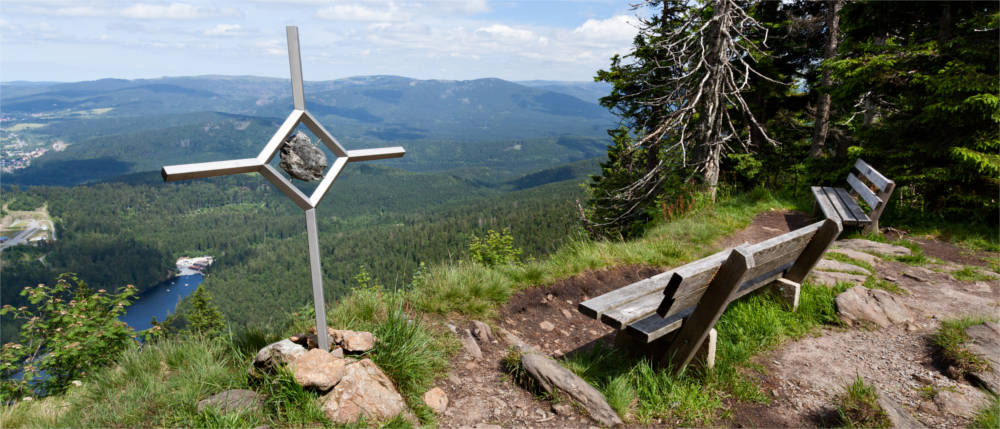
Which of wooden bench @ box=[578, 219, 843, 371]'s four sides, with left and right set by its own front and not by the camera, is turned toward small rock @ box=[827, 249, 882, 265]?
right

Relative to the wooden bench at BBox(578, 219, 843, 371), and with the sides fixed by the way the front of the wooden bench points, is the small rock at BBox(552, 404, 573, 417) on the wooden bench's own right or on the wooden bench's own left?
on the wooden bench's own left

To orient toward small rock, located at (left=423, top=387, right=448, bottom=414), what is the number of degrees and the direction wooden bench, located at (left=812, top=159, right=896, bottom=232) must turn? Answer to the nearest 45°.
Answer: approximately 45° to its left

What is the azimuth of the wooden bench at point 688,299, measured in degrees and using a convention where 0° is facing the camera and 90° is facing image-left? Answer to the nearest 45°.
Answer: approximately 135°

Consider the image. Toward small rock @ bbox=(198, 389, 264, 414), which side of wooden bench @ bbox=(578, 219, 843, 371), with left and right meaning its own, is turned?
left

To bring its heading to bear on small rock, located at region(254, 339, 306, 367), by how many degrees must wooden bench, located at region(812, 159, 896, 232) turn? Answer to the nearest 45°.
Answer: approximately 45° to its left
